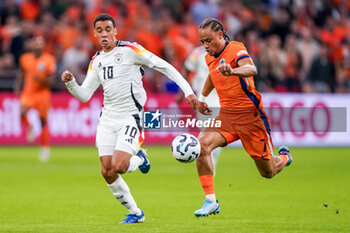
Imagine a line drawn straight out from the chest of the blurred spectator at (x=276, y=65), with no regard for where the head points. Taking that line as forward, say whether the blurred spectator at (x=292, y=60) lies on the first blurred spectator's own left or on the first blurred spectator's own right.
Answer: on the first blurred spectator's own left

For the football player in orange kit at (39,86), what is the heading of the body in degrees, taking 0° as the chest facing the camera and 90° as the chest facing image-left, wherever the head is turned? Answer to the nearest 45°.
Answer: approximately 0°

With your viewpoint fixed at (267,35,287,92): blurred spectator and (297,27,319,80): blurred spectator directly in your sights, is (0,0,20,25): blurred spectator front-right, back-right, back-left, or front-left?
back-left

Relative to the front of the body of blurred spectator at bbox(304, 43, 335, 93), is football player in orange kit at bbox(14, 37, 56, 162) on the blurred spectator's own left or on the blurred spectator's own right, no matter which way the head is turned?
on the blurred spectator's own right

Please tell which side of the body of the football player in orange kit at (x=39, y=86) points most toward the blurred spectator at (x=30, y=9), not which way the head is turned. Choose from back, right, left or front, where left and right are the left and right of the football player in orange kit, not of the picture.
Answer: back

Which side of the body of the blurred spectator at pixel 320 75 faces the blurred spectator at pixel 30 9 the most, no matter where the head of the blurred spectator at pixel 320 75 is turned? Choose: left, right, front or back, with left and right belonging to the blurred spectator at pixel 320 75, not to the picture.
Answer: right

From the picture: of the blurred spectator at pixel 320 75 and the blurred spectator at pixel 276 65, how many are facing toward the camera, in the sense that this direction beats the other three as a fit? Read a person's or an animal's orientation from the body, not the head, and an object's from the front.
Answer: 2

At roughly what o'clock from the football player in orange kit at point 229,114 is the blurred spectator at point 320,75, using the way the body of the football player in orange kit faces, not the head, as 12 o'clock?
The blurred spectator is roughly at 5 o'clock from the football player in orange kit.

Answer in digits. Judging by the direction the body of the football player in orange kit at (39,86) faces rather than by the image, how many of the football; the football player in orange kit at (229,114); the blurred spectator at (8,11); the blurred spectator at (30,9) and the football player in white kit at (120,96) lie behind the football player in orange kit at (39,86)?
2

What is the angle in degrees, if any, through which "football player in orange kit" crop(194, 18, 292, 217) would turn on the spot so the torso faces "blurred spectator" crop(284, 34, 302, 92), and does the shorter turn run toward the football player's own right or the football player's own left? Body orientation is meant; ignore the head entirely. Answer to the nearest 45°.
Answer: approximately 135° to the football player's own right
